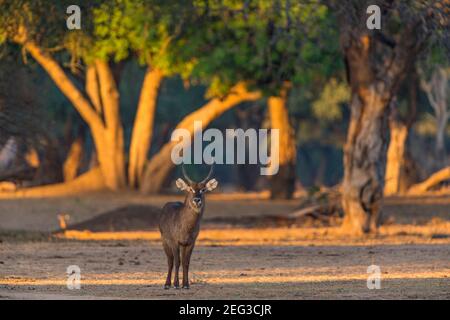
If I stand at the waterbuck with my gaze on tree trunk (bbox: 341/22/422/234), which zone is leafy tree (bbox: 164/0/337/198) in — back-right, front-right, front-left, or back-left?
front-left

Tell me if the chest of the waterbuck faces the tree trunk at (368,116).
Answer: no

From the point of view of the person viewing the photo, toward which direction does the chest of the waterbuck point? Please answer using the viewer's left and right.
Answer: facing the viewer and to the right of the viewer

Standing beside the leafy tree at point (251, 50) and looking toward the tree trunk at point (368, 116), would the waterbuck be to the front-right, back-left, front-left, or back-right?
front-right

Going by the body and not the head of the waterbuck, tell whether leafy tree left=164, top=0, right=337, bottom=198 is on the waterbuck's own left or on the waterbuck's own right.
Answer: on the waterbuck's own left

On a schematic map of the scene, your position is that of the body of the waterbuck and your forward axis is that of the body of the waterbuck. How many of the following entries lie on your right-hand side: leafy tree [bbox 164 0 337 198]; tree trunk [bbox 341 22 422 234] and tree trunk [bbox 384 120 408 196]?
0

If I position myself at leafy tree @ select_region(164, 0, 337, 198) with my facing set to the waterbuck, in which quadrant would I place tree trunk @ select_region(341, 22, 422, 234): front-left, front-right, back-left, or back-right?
front-left

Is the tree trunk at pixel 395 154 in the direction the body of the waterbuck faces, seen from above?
no
